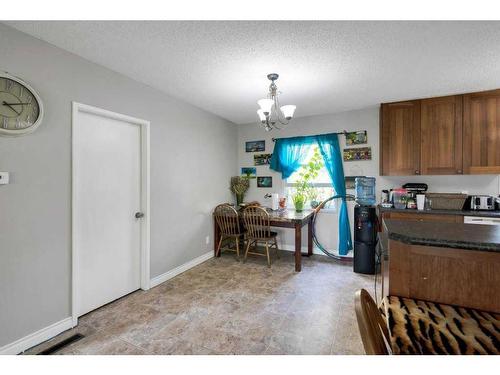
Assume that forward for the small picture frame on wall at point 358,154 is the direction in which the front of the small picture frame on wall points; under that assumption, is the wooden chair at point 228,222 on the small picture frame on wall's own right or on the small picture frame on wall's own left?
on the small picture frame on wall's own right

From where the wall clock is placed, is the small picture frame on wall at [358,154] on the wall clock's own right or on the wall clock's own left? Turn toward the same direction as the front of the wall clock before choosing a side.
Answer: on the wall clock's own left

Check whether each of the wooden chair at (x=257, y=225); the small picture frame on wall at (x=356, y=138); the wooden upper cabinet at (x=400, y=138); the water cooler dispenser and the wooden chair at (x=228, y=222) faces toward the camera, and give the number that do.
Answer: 3

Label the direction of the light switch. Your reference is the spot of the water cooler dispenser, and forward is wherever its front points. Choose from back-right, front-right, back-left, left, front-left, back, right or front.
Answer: front-right

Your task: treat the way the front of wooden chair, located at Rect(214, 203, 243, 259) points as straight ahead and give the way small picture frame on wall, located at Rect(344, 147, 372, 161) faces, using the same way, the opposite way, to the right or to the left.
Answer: the opposite way

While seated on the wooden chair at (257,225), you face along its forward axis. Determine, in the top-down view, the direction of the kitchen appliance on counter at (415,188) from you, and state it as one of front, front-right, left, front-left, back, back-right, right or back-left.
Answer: front-right

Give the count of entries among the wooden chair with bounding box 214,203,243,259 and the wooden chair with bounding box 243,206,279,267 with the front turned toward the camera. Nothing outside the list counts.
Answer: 0

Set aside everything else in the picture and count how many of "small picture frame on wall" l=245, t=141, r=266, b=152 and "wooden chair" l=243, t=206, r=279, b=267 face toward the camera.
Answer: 1

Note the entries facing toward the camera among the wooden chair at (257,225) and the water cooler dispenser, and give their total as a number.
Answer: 1

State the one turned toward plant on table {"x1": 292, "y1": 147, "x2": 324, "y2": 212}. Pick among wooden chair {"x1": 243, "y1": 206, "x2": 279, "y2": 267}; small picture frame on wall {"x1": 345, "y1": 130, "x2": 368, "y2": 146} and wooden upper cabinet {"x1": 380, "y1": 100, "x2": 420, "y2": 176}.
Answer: the wooden chair

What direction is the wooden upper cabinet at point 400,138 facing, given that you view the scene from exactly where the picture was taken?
facing the viewer

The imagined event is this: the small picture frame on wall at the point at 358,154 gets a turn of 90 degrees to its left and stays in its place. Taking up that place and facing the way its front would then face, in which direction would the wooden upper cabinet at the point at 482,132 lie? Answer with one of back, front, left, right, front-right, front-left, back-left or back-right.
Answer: front

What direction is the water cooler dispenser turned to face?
toward the camera

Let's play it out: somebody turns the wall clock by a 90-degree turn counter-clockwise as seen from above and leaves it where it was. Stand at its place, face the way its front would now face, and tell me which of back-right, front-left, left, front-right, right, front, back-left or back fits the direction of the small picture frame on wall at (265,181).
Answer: front

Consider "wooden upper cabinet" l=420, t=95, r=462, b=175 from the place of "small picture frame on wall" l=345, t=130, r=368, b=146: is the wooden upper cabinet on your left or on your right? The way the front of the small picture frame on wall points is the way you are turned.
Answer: on your left

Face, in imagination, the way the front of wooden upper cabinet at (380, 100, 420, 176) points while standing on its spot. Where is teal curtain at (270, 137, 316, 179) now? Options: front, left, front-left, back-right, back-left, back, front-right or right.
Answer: right
